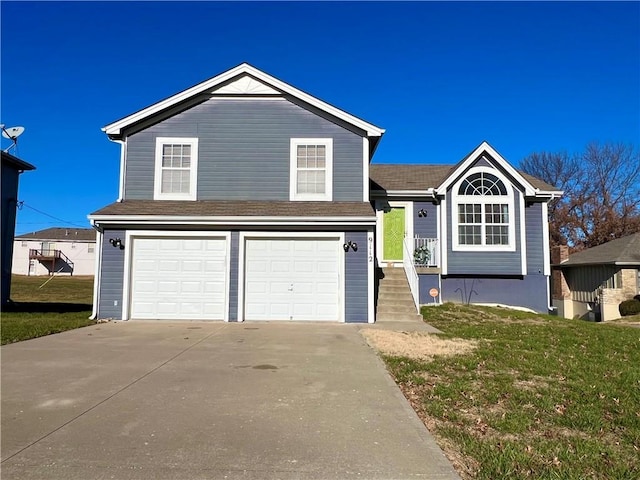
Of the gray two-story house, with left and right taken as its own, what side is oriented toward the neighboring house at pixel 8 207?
right

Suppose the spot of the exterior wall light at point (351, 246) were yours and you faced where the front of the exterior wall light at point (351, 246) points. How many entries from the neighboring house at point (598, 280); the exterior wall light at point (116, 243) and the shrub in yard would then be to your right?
1

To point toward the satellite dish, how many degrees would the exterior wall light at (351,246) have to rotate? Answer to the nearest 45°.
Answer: approximately 90° to its right

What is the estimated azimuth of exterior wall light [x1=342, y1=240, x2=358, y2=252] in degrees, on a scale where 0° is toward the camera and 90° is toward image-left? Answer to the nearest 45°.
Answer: approximately 0°

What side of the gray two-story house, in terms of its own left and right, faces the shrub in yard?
left

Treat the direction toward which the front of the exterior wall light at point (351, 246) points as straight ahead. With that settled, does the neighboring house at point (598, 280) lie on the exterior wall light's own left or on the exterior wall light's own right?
on the exterior wall light's own left

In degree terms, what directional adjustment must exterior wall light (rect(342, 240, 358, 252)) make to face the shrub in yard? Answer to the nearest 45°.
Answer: approximately 135° to its left

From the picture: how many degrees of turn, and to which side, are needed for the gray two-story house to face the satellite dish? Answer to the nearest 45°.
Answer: approximately 90° to its right

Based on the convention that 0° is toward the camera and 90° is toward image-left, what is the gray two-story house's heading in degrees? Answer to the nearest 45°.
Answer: approximately 0°
